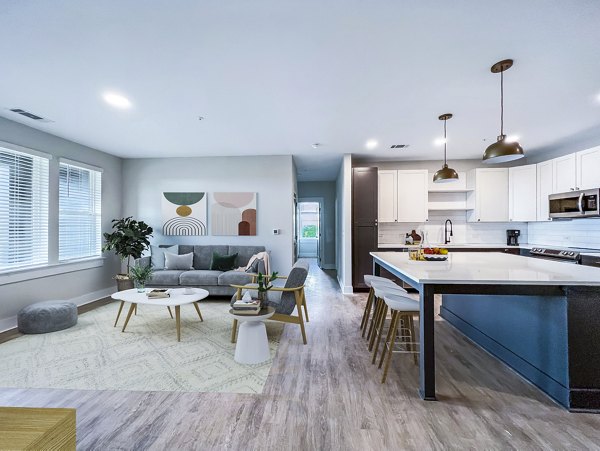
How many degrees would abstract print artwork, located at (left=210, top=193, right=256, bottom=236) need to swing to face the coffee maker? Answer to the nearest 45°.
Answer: approximately 90° to its left

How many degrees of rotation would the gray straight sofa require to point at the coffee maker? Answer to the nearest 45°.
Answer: approximately 90° to its left

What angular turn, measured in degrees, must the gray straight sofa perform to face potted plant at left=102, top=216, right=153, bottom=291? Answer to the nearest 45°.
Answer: approximately 135° to its right

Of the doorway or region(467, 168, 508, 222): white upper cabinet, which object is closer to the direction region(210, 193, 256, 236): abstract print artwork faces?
the white upper cabinet

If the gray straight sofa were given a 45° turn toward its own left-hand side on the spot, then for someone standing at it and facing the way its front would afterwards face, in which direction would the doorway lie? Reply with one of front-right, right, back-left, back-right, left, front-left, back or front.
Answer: left

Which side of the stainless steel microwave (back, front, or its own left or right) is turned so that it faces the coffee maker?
right

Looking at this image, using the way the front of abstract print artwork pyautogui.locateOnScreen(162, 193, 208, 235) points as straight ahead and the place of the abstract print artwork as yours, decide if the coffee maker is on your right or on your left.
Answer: on your left

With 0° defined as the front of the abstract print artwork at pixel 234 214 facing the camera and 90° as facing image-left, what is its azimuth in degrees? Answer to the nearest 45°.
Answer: approximately 0°
